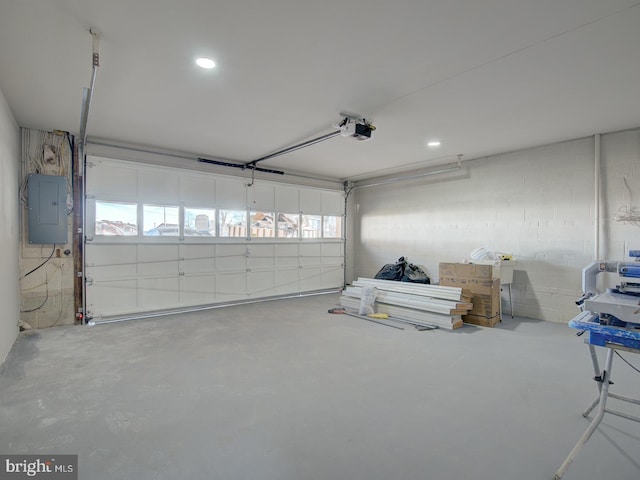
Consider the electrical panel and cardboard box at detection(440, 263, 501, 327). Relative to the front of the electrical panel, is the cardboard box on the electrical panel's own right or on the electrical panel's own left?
on the electrical panel's own left

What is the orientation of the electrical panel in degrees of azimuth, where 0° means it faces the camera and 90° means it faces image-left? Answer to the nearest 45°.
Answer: approximately 0°

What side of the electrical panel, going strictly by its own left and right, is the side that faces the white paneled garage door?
left

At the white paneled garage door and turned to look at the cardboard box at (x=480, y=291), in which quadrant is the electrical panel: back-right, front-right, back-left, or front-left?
back-right

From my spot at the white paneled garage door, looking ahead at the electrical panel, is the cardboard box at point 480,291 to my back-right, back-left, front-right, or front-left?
back-left

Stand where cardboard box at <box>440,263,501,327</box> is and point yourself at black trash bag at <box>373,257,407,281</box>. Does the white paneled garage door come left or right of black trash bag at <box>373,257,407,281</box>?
left

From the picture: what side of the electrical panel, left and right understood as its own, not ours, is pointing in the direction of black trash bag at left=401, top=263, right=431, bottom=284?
left

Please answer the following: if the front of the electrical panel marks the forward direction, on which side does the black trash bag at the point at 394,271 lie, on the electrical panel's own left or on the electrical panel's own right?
on the electrical panel's own left

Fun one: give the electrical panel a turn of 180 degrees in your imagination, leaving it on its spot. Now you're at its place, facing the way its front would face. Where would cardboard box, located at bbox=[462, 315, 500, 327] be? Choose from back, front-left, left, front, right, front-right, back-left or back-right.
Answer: back-right
